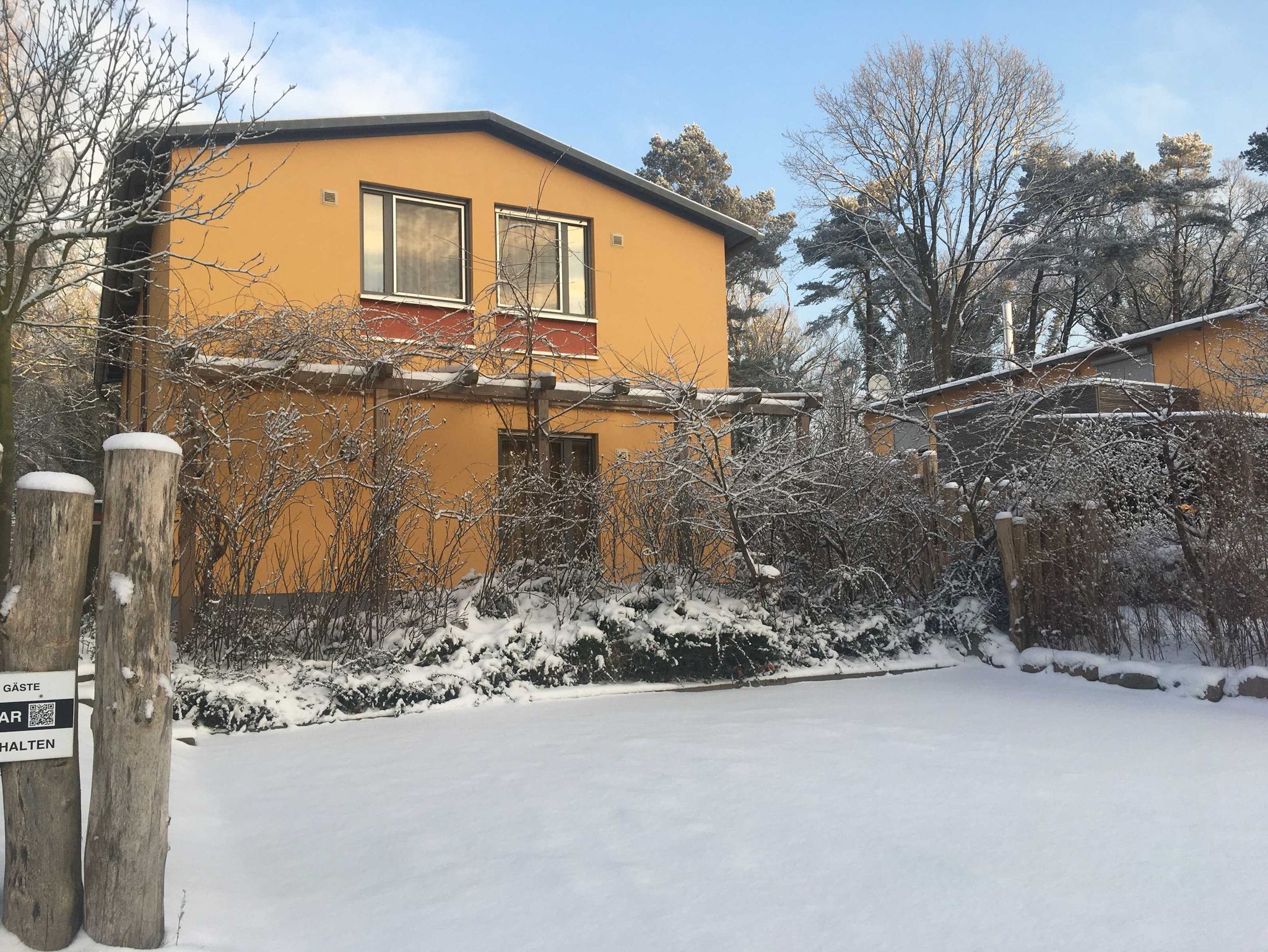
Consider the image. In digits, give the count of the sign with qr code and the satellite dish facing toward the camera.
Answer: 2

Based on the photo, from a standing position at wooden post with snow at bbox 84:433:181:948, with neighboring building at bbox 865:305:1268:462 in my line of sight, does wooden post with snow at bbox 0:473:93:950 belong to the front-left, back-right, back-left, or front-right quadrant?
back-left

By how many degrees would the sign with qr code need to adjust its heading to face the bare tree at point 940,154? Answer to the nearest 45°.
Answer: approximately 135° to its left

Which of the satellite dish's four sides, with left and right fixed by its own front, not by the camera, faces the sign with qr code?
front

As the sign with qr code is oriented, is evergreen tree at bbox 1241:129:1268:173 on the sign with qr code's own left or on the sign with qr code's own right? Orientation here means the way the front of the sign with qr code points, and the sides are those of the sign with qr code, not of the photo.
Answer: on the sign with qr code's own left

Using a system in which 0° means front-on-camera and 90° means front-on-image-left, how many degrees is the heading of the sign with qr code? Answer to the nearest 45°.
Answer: approximately 0°

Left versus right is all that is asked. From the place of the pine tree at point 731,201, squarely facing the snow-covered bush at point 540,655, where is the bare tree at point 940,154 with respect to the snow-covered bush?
left

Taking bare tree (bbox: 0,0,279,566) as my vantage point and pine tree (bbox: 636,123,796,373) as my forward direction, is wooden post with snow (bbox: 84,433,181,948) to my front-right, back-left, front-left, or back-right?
back-right

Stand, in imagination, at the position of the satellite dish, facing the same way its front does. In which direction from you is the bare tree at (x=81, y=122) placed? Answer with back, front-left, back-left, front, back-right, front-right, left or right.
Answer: front-right

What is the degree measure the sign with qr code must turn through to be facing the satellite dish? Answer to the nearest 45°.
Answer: approximately 135° to its left

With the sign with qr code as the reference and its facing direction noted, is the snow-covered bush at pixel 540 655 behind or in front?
behind
